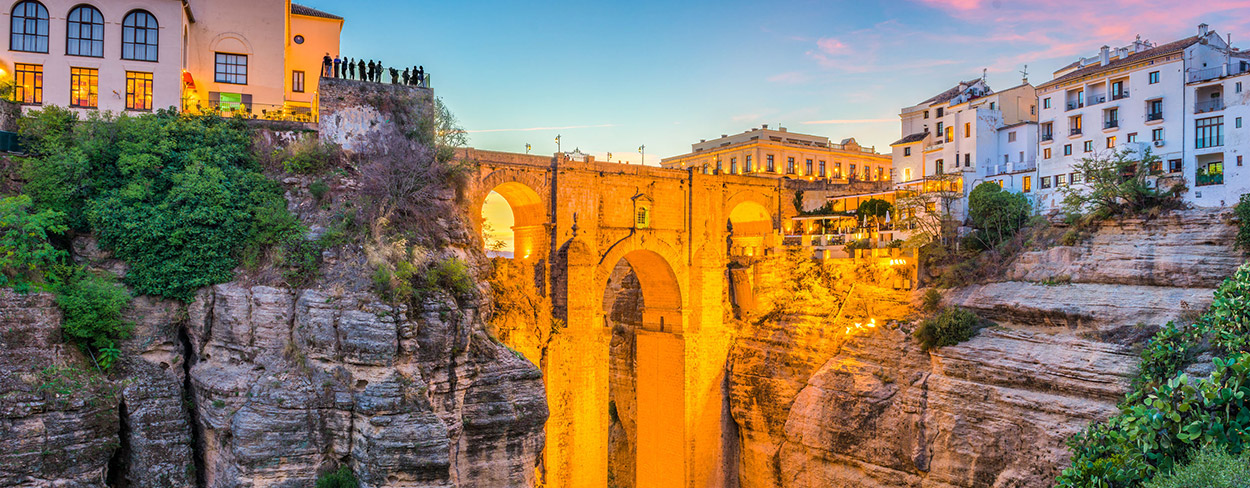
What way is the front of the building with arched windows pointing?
toward the camera

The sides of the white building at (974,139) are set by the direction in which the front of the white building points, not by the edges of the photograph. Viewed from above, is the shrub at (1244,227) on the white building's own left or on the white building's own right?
on the white building's own left

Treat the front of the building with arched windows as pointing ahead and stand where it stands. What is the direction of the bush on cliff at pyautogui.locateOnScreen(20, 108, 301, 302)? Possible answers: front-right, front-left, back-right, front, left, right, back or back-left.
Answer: front

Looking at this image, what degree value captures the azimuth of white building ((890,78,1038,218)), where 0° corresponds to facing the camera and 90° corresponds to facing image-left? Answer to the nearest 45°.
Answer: approximately 45°

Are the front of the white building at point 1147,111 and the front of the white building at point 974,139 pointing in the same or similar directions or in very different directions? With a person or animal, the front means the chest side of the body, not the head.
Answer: same or similar directions

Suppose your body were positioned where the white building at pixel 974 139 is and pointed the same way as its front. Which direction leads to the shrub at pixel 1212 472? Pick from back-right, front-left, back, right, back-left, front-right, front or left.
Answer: front-left

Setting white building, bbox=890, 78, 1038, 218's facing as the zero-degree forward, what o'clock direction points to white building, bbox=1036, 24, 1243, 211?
white building, bbox=1036, 24, 1243, 211 is roughly at 9 o'clock from white building, bbox=890, 78, 1038, 218.

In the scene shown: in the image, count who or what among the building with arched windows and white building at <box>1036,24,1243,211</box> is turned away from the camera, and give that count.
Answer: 0

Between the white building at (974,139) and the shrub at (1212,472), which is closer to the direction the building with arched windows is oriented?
the shrub

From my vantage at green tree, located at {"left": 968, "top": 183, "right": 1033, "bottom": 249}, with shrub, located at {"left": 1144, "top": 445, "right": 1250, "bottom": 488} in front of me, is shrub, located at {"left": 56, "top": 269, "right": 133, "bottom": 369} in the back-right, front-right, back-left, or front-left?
front-right

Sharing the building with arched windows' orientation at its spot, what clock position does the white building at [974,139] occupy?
The white building is roughly at 9 o'clock from the building with arched windows.

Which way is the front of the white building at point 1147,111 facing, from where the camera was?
facing the viewer and to the left of the viewer

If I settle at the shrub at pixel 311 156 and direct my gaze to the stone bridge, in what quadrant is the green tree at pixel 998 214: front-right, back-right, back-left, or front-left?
front-right

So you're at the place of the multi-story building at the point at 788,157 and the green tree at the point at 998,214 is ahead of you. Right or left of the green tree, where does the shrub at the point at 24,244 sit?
right
